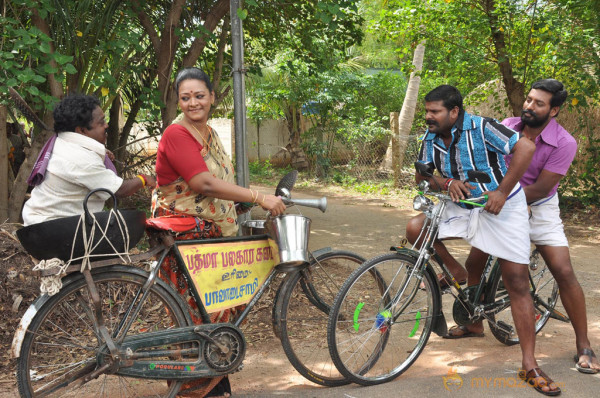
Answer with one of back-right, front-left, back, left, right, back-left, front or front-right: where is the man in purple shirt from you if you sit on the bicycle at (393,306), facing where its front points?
back

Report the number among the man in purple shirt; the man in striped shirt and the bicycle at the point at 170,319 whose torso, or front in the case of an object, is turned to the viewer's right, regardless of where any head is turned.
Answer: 1

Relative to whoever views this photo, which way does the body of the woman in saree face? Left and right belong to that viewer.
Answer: facing the viewer and to the right of the viewer

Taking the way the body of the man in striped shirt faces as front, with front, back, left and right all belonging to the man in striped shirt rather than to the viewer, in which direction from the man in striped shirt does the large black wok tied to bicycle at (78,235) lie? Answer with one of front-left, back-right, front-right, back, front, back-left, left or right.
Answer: front

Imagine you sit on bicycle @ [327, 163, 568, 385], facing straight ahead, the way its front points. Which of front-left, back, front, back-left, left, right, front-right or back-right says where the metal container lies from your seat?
front

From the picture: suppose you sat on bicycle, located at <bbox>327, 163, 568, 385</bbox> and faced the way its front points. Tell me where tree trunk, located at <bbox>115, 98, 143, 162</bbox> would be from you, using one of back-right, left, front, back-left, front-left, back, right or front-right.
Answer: right

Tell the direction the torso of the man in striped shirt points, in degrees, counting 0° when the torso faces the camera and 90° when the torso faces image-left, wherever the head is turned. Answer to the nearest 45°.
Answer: approximately 45°

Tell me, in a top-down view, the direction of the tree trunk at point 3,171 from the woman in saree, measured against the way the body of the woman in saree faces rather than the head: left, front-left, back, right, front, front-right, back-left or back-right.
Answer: back

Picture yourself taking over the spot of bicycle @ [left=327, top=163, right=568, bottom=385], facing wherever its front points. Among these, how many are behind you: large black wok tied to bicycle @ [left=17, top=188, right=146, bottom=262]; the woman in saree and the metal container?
0

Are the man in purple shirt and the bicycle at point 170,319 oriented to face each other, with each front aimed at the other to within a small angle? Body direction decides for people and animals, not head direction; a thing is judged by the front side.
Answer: yes

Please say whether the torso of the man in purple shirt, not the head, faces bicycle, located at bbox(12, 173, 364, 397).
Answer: yes

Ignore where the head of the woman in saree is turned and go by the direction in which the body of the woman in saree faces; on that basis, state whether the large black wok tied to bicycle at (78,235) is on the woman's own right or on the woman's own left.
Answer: on the woman's own right

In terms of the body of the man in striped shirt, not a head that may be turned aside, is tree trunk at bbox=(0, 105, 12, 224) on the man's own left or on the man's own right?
on the man's own right

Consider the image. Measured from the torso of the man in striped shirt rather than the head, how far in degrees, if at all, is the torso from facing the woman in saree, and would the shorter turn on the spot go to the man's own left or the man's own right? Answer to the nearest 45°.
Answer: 0° — they already face them

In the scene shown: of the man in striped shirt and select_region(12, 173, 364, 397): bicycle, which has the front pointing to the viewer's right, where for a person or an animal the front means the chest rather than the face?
the bicycle

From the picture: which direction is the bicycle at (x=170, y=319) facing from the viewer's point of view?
to the viewer's right

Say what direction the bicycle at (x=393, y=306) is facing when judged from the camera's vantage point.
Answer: facing the viewer and to the left of the viewer

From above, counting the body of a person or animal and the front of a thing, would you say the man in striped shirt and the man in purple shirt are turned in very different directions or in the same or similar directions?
same or similar directions
